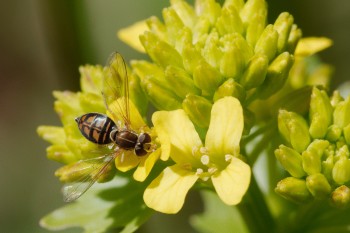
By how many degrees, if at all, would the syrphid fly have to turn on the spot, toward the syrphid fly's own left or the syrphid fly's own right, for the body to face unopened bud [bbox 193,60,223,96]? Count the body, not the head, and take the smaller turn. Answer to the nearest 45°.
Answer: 0° — it already faces it

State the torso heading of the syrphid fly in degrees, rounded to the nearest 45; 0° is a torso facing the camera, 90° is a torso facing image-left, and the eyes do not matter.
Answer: approximately 270°

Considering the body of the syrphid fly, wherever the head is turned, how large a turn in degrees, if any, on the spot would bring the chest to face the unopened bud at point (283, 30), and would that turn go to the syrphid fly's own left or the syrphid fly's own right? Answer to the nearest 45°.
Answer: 0° — it already faces it

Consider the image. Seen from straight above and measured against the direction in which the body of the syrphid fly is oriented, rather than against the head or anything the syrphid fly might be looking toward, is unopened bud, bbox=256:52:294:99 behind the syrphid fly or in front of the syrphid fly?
in front

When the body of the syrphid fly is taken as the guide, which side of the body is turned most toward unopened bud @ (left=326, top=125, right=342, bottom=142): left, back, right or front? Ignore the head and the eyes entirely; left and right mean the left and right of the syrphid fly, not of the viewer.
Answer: front

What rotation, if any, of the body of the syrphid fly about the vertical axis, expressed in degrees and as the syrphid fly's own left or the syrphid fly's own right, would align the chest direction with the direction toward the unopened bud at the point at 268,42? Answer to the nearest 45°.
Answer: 0° — it already faces it

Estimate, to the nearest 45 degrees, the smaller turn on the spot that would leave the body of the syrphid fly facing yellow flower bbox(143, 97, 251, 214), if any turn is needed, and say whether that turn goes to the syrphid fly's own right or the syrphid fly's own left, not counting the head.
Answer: approximately 45° to the syrphid fly's own right

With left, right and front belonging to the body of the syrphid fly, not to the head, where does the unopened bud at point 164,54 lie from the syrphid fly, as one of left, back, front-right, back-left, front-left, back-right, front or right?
front

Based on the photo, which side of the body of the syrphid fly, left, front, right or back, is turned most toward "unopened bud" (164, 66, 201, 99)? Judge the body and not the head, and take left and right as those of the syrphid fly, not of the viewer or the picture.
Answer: front

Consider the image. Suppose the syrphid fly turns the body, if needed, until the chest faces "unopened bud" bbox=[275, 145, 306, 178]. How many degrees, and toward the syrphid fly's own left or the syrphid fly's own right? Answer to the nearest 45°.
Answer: approximately 45° to the syrphid fly's own right
